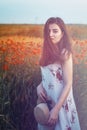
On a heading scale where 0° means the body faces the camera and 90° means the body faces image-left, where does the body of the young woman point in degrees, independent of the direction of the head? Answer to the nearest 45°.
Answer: approximately 45°
